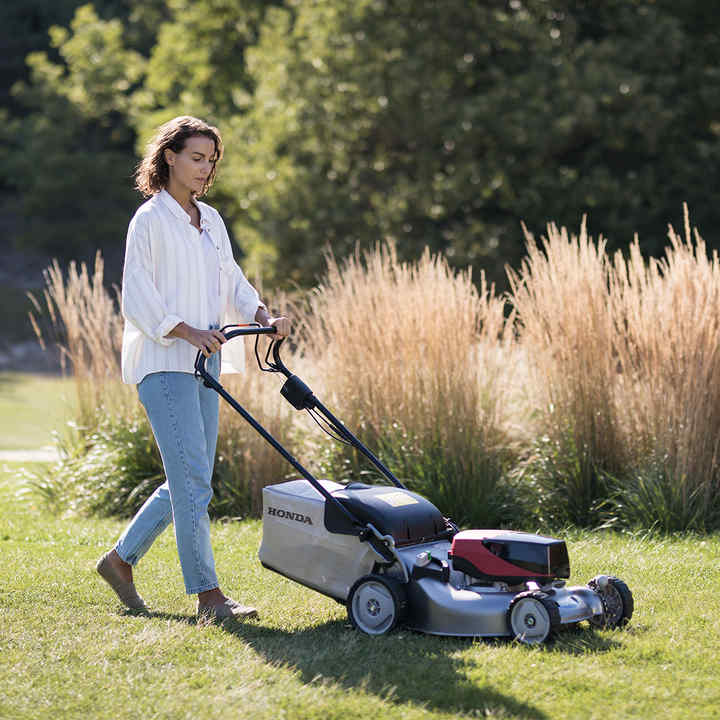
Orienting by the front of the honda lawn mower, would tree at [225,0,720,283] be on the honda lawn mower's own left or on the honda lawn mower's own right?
on the honda lawn mower's own left

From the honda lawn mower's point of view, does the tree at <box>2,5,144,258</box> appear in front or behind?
behind

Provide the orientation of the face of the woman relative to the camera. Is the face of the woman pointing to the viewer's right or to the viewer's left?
to the viewer's right

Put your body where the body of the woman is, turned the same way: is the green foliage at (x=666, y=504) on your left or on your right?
on your left

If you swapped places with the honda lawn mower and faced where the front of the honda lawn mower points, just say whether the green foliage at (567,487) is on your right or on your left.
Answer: on your left

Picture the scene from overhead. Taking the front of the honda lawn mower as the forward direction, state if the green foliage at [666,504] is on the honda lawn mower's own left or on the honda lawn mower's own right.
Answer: on the honda lawn mower's own left

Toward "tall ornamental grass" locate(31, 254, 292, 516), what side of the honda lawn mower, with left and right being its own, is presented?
back
